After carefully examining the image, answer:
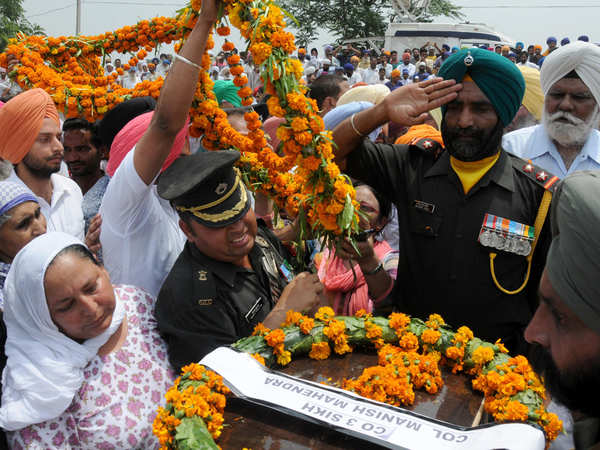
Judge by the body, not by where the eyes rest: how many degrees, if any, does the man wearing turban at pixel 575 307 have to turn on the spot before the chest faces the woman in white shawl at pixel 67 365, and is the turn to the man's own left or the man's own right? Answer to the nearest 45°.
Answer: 0° — they already face them

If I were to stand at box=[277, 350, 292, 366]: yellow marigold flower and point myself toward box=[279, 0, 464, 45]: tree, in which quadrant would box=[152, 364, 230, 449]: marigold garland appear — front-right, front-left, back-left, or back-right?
back-left

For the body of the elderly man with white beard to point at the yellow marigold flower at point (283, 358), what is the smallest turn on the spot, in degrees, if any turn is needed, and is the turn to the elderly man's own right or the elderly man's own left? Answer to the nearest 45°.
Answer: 0° — they already face it

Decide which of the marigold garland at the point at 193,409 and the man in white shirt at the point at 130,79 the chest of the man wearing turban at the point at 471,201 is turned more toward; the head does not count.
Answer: the marigold garland

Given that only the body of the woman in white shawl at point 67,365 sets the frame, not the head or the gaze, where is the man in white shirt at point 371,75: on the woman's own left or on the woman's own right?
on the woman's own left

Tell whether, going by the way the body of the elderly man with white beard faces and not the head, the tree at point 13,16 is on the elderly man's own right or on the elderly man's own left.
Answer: on the elderly man's own right

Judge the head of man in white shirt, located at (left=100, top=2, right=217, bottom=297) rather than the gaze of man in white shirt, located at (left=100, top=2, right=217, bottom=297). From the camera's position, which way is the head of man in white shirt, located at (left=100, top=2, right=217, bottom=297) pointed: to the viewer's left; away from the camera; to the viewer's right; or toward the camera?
away from the camera

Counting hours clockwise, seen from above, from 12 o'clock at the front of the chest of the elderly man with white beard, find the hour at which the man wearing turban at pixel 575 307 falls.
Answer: The man wearing turban is roughly at 12 o'clock from the elderly man with white beard.

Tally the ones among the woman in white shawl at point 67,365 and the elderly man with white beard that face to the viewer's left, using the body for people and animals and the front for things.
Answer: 0

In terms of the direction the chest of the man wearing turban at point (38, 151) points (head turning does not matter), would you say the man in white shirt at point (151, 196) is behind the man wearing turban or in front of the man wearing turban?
in front

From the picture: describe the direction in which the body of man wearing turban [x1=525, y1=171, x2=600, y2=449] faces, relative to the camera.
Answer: to the viewer's left
